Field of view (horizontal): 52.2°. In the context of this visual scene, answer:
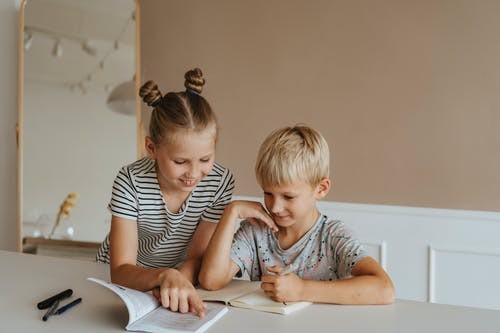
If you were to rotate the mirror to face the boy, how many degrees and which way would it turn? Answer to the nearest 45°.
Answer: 0° — it already faces them

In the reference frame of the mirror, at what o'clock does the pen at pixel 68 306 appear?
The pen is roughly at 12 o'clock from the mirror.

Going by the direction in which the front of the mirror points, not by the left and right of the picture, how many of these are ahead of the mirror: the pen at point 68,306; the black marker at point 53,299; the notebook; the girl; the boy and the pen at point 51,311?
6

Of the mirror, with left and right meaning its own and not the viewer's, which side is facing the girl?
front

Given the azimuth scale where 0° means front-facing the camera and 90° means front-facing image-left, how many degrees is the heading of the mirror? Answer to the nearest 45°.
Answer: approximately 0°

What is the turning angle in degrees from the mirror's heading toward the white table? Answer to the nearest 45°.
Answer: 0° — it already faces it

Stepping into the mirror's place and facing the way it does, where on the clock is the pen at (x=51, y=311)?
The pen is roughly at 12 o'clock from the mirror.

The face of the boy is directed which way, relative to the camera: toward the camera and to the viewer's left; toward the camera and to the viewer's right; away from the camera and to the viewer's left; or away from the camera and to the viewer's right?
toward the camera and to the viewer's left

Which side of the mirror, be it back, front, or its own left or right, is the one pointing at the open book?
front
